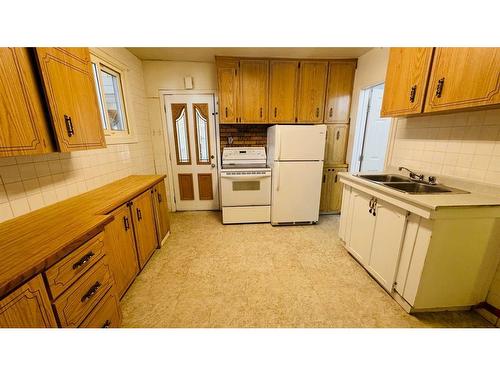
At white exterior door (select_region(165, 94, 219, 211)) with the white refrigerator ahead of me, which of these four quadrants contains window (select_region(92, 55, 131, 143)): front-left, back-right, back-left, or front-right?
back-right

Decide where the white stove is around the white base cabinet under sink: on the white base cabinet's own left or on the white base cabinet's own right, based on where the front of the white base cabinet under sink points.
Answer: on the white base cabinet's own right

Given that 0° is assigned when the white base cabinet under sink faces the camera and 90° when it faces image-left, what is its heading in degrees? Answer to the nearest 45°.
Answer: approximately 45°

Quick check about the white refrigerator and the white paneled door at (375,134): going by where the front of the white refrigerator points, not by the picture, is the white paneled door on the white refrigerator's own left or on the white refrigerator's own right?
on the white refrigerator's own left

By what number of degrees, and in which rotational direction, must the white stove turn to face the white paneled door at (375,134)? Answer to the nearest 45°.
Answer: approximately 90° to its left

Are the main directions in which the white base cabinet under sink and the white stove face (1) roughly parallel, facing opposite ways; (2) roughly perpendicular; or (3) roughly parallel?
roughly perpendicular

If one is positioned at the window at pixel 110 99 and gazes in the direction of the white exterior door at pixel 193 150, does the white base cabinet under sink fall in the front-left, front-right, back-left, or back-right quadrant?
front-right

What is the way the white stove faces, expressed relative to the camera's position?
facing the viewer

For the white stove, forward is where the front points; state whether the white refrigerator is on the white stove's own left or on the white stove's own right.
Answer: on the white stove's own left

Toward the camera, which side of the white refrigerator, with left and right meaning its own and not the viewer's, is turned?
front

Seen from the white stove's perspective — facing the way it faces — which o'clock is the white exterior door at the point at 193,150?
The white exterior door is roughly at 4 o'clock from the white stove.

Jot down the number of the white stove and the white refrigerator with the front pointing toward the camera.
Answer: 2

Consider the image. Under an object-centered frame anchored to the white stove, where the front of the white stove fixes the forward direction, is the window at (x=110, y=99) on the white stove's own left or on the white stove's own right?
on the white stove's own right

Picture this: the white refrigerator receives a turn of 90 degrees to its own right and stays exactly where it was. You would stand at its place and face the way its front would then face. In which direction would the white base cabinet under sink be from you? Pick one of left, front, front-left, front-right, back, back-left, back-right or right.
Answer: back-left
